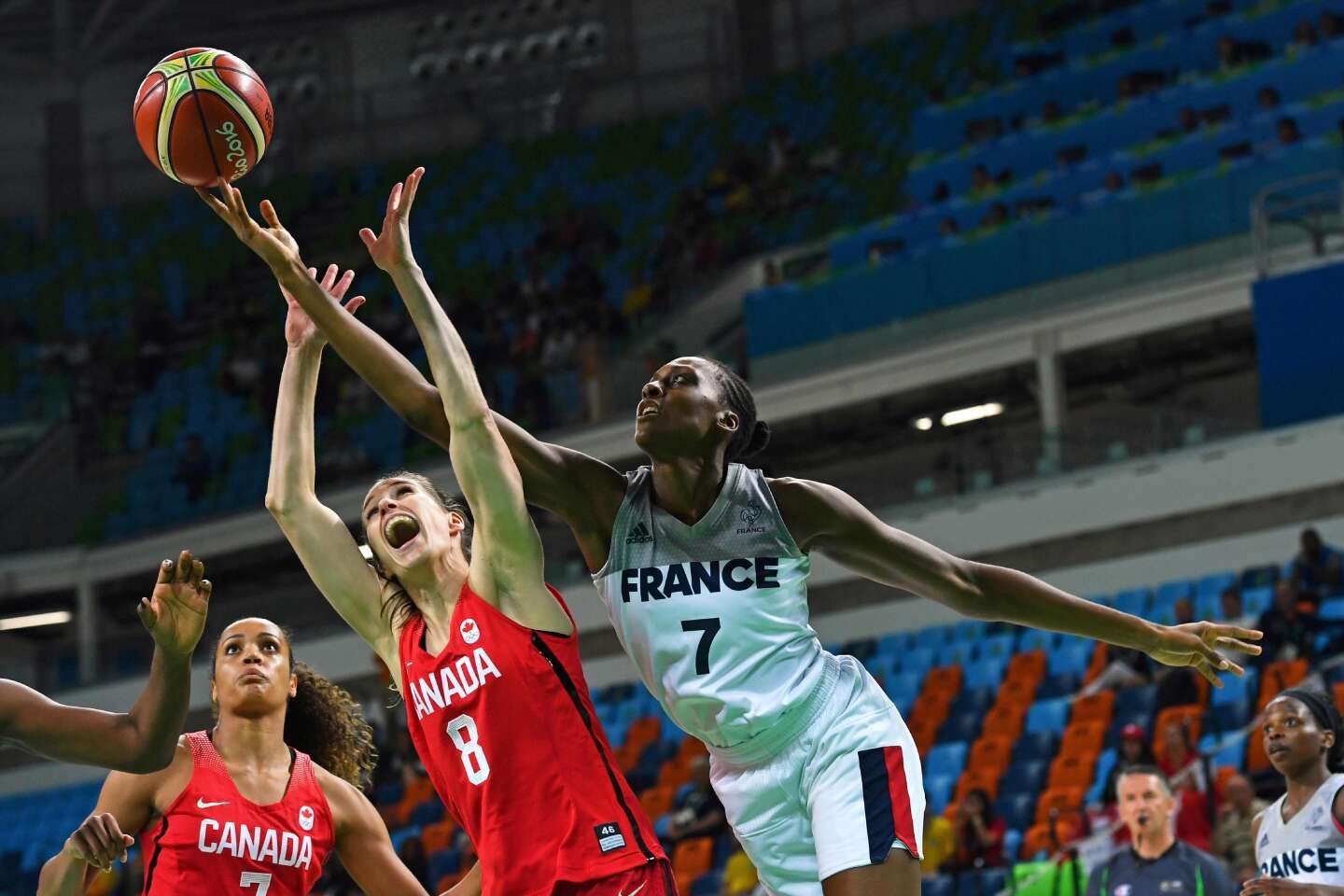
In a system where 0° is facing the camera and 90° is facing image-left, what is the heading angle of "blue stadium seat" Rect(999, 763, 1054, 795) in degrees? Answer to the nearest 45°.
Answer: approximately 45°

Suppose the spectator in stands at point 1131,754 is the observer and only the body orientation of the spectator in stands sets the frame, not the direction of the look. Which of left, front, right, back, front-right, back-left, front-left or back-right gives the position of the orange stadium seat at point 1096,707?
back

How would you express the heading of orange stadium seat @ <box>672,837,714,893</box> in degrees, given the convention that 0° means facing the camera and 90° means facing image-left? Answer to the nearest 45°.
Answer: approximately 45°

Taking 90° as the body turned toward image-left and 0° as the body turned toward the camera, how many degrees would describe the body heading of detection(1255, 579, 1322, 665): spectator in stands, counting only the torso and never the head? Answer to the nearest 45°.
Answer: approximately 0°

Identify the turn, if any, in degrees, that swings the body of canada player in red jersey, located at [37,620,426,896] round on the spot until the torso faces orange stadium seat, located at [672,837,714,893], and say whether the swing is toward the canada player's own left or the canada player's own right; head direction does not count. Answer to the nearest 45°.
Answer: approximately 180°

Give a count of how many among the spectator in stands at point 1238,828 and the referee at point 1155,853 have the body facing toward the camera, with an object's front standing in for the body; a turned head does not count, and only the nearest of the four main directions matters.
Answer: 2

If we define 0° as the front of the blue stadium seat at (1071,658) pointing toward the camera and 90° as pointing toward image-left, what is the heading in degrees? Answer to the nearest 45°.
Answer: approximately 45°

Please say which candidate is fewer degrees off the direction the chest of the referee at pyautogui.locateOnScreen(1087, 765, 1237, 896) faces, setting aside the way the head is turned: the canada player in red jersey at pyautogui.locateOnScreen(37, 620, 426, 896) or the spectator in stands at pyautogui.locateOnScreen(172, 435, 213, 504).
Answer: the canada player in red jersey

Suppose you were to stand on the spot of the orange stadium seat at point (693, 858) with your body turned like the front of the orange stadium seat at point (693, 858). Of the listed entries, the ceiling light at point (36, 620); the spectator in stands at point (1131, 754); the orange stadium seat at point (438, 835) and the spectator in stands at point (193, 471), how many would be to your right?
3
